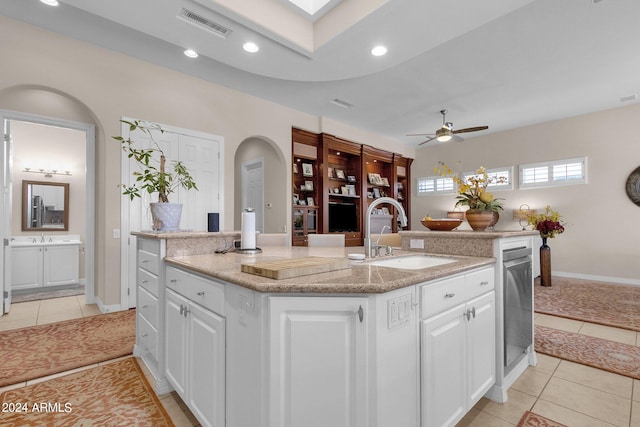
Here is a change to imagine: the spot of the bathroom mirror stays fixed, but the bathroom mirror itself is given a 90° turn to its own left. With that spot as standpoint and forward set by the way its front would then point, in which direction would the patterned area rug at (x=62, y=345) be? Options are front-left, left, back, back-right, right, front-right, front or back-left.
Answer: right

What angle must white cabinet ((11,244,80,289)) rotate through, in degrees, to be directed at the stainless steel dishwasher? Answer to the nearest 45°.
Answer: approximately 45° to its left

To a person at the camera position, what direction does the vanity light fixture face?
facing the viewer

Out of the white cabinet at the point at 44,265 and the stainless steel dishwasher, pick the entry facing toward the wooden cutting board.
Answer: the white cabinet

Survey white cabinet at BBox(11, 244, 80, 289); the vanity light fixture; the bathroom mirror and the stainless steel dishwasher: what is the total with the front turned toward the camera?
3

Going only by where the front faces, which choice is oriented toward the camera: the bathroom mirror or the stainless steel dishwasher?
the bathroom mirror

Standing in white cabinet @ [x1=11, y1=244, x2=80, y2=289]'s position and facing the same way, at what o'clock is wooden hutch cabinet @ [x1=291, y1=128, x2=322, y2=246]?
The wooden hutch cabinet is roughly at 10 o'clock from the white cabinet.

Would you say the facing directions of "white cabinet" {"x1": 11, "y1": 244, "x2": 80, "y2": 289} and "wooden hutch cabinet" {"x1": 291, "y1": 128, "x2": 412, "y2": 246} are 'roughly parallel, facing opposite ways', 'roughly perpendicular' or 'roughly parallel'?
roughly parallel

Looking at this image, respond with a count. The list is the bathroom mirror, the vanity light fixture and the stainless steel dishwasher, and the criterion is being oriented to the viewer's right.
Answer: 1

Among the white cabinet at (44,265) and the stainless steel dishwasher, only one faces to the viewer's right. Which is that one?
the stainless steel dishwasher

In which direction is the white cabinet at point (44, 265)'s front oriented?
toward the camera

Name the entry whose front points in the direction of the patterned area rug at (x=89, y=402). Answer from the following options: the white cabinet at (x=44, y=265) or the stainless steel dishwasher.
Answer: the white cabinet

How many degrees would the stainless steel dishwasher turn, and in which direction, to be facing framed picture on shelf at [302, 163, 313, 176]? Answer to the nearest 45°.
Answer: approximately 135° to its left

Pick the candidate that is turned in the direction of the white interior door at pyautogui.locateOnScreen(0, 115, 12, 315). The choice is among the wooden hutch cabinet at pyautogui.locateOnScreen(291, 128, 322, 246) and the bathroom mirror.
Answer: the bathroom mirror

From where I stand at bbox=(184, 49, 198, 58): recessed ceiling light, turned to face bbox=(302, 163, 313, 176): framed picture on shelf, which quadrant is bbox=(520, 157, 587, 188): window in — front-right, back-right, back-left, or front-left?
front-right

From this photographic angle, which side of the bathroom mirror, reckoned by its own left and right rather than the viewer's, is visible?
front

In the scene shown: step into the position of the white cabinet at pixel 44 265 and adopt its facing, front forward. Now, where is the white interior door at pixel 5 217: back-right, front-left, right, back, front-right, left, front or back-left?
front

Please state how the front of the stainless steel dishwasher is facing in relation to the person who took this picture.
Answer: facing to the right of the viewer
